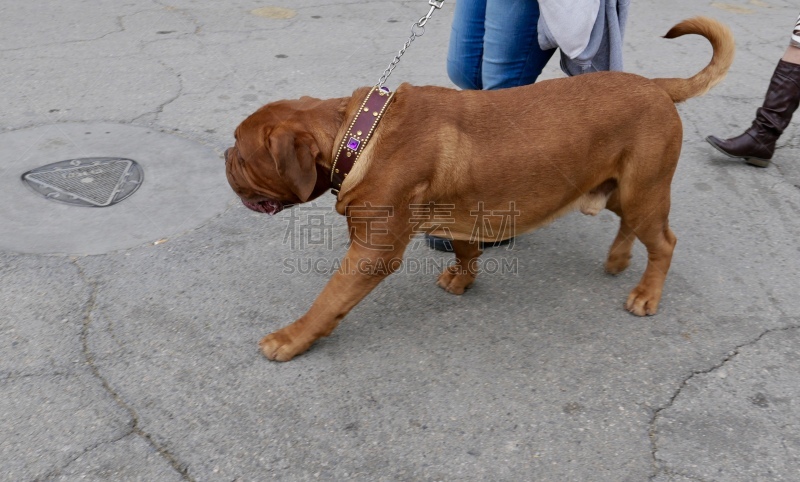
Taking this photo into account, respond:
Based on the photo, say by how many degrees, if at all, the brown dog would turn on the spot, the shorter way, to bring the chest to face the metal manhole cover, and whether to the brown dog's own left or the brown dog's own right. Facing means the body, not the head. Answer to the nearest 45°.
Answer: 0° — it already faces it

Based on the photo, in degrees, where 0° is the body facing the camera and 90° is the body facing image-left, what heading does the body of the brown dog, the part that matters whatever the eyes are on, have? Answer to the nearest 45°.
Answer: approximately 90°
